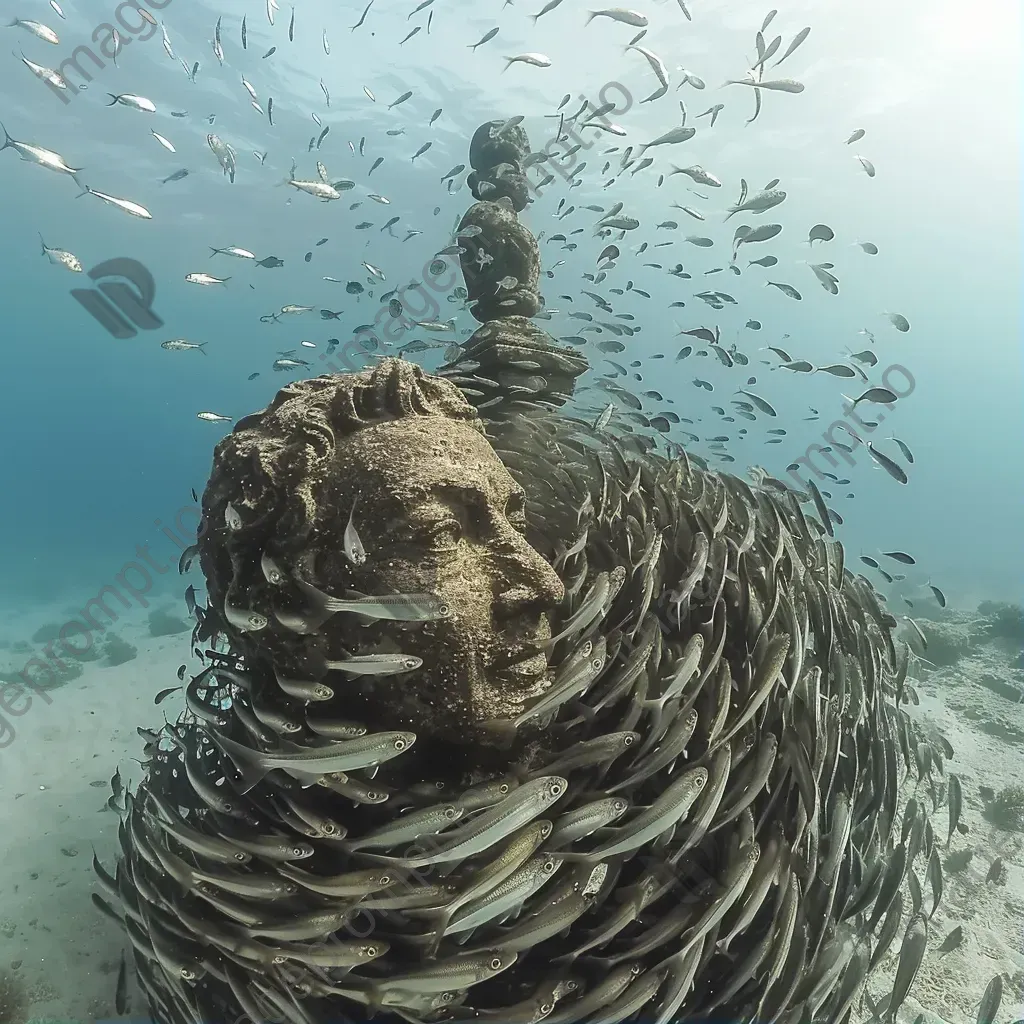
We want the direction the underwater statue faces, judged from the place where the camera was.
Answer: facing the viewer and to the right of the viewer
